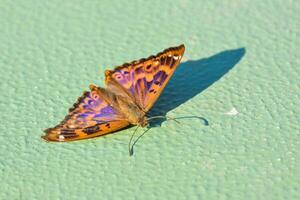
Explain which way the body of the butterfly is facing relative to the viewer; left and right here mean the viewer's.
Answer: facing the viewer and to the right of the viewer
